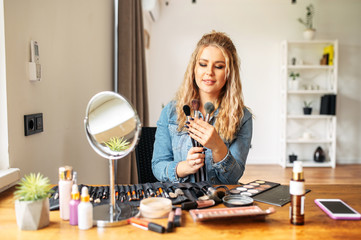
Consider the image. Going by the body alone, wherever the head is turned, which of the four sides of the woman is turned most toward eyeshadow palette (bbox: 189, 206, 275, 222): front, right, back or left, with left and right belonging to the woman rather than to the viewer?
front

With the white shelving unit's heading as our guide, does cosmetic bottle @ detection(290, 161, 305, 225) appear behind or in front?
in front

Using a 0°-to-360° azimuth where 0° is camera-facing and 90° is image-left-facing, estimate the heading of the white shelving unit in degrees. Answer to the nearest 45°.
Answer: approximately 0°

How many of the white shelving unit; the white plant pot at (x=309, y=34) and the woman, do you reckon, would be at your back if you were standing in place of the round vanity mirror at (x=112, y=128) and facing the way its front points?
3

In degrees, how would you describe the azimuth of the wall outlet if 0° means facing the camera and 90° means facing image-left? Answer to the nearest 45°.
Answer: approximately 315°

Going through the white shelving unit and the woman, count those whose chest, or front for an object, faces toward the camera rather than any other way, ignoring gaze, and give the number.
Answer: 2

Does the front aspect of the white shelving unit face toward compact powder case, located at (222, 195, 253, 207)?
yes

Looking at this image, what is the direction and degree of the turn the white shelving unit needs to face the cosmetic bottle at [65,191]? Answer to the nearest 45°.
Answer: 0° — it already faces it

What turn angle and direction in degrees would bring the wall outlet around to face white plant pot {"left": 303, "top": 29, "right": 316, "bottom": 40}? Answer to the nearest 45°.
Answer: approximately 90° to its left

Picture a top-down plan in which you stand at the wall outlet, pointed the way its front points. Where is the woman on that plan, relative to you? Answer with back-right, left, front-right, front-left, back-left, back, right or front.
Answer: front-left

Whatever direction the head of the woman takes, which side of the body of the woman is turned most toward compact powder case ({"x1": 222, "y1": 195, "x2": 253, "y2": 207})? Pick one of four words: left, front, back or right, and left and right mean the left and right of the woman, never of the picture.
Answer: front

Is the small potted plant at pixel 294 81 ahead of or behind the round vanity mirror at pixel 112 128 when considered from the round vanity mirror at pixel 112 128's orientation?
behind
